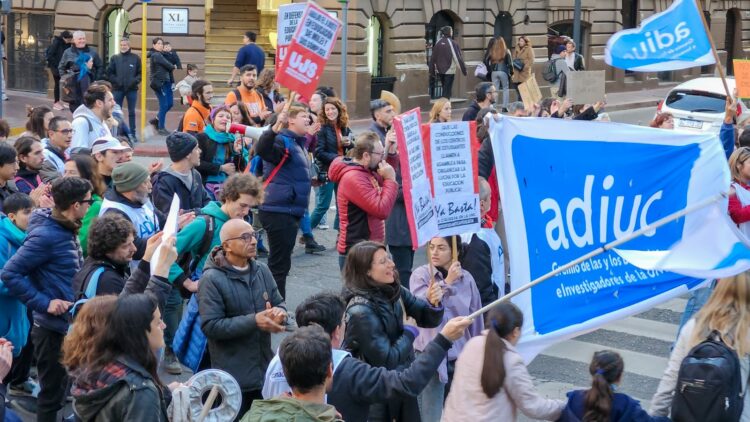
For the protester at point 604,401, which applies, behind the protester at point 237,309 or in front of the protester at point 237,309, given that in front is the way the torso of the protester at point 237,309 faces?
in front

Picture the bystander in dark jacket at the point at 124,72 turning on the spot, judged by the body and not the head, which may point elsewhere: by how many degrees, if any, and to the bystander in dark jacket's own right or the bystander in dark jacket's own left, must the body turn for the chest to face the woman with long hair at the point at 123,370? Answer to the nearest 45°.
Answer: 0° — they already face them

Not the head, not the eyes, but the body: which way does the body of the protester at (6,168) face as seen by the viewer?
to the viewer's right

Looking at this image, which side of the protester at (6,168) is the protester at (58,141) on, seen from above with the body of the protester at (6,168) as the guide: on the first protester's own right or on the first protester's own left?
on the first protester's own left

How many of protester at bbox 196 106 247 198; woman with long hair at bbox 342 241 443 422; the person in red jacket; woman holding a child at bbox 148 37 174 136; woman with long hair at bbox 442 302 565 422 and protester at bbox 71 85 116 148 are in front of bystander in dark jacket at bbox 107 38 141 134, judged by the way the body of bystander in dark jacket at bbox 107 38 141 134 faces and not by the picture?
5

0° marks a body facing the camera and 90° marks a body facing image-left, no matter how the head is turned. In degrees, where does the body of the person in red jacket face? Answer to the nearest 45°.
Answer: approximately 270°

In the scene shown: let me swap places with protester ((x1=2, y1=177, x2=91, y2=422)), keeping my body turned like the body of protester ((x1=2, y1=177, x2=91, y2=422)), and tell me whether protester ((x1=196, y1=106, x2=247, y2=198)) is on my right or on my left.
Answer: on my left
